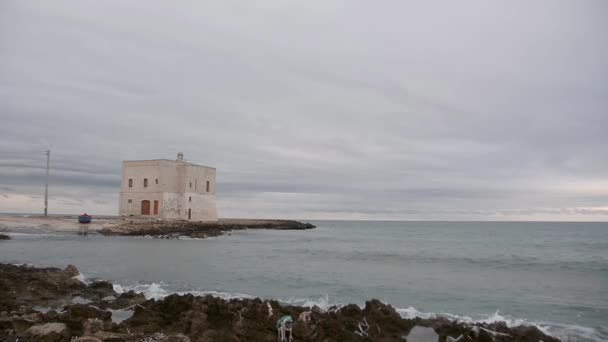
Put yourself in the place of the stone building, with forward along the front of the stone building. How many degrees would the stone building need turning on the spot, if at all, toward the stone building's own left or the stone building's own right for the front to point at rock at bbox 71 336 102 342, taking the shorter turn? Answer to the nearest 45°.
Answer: approximately 45° to the stone building's own left

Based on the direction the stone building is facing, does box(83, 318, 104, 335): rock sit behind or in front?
in front

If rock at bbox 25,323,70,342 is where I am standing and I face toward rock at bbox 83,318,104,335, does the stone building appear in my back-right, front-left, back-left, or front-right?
front-left

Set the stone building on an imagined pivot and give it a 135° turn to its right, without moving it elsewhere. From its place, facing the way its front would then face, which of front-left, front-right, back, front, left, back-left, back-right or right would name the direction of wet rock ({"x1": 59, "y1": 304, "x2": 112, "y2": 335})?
back

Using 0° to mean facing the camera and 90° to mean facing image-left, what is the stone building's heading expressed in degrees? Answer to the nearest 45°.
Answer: approximately 45°

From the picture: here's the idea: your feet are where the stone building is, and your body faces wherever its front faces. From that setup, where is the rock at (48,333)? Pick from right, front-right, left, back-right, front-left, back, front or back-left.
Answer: front-left

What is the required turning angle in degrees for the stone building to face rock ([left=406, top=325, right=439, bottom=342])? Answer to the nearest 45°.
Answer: approximately 45° to its left

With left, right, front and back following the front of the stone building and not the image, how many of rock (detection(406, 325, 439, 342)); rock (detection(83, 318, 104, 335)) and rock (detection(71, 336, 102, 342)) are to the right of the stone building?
0

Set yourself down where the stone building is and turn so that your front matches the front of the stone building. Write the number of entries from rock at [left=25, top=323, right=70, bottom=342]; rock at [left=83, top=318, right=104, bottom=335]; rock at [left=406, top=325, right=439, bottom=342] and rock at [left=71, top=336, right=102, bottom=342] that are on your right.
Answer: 0
